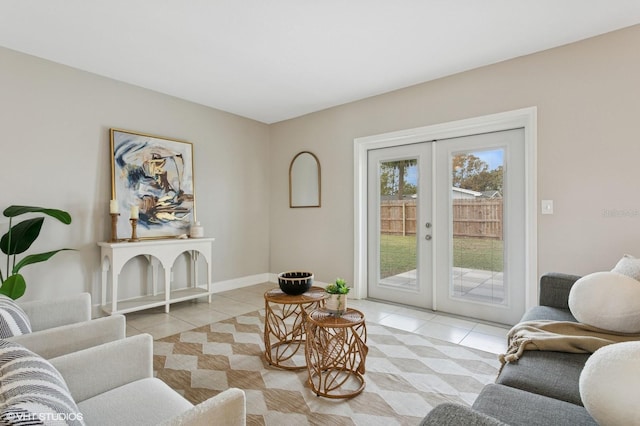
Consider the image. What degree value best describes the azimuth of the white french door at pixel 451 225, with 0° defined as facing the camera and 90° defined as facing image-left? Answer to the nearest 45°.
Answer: approximately 45°

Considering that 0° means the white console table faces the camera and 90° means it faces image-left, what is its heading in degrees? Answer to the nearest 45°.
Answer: approximately 315°

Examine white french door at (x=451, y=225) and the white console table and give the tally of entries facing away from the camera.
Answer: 0

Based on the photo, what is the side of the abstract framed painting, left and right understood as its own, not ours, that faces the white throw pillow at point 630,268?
front

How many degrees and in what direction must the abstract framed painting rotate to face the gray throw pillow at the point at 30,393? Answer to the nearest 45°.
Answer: approximately 45° to its right

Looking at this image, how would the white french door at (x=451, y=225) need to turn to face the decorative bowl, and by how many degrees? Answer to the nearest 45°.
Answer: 0° — it already faces it

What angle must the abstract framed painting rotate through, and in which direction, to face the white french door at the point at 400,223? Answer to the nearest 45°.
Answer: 0° — it already faces it

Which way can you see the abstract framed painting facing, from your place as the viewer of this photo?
facing the viewer and to the right of the viewer

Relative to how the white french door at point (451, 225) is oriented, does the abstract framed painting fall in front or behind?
in front

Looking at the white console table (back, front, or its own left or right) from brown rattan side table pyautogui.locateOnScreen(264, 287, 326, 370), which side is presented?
front

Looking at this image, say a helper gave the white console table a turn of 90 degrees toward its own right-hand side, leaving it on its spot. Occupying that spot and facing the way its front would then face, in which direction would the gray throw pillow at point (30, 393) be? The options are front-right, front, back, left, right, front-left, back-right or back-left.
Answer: front-left

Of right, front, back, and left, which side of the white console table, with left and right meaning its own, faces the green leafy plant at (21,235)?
right
